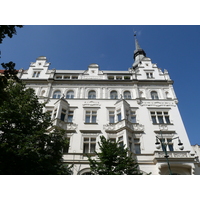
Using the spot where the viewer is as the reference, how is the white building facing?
facing the viewer

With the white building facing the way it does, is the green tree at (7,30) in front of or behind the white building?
in front

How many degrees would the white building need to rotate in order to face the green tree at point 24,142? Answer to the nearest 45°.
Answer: approximately 45° to its right
